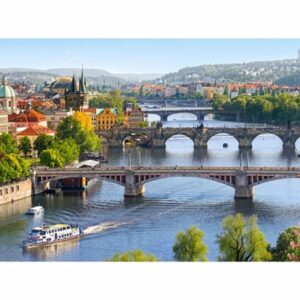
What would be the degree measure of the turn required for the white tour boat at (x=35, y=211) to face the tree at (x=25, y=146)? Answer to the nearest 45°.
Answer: approximately 90° to its right

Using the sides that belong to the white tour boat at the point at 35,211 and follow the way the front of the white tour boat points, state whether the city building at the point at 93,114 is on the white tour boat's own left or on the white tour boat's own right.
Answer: on the white tour boat's own right

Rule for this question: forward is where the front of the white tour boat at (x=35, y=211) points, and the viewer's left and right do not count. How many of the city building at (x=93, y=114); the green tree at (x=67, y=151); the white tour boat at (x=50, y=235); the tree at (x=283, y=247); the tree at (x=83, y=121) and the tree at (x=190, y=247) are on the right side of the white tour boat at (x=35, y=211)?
3

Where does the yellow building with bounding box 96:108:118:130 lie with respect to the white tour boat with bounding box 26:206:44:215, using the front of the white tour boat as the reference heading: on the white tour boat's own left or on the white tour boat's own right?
on the white tour boat's own right

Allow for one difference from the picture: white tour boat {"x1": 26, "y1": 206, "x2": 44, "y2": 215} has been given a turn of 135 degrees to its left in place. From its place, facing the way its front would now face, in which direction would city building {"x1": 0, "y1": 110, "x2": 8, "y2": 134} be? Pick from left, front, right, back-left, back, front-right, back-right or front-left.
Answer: back-left

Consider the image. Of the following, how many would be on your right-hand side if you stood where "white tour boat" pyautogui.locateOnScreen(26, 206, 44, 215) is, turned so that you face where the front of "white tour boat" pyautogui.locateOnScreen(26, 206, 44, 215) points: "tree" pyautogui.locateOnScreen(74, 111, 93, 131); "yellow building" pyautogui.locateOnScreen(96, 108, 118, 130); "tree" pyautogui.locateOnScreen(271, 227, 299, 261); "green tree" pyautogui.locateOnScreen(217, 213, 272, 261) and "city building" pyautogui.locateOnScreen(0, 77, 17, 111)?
3

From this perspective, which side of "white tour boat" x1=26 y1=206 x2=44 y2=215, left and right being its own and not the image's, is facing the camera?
left

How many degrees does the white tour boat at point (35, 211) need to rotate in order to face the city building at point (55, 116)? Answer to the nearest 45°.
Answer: approximately 90° to its right

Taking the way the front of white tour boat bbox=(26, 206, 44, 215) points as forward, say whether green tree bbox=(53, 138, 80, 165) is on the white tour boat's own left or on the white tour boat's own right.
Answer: on the white tour boat's own right

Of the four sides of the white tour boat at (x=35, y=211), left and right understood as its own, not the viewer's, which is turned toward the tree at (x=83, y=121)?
right

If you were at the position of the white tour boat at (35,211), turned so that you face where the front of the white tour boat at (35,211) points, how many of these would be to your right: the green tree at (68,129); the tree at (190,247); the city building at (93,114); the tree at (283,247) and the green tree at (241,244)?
2

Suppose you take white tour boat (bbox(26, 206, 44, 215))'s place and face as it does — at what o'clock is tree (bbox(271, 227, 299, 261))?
The tree is roughly at 8 o'clock from the white tour boat.
